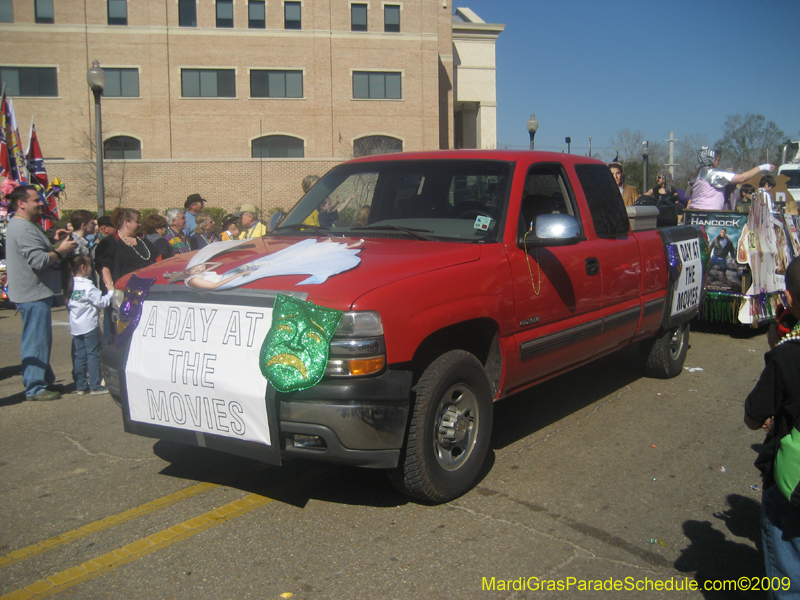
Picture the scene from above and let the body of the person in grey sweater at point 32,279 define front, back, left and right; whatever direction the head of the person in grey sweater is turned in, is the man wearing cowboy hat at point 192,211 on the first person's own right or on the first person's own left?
on the first person's own left

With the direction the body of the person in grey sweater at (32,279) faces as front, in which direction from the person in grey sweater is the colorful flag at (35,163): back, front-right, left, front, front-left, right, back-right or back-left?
left

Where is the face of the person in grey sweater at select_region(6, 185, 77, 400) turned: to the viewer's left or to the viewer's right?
to the viewer's right

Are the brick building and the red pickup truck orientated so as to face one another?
no

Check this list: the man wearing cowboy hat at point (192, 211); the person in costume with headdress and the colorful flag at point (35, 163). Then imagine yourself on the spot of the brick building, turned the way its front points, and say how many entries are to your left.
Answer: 0

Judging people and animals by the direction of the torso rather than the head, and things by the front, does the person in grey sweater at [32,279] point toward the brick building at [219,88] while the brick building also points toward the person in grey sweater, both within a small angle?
no

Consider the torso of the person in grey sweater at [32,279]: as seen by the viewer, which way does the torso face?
to the viewer's right

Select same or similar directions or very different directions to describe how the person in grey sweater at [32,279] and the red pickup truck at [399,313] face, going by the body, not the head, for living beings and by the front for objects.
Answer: very different directions

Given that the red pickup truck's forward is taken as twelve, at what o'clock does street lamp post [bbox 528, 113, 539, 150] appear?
The street lamp post is roughly at 5 o'clock from the red pickup truck.
